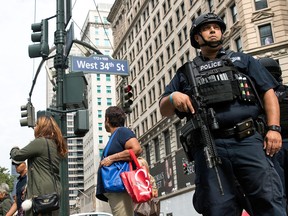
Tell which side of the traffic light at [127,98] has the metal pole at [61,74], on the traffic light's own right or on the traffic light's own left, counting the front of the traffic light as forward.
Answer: on the traffic light's own right

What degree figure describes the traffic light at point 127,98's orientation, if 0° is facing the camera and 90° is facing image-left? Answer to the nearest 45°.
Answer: approximately 315°

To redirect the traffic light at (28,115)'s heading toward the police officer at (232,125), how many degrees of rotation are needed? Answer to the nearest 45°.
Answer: approximately 90° to its left

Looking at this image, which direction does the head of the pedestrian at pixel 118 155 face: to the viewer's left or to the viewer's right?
to the viewer's left
